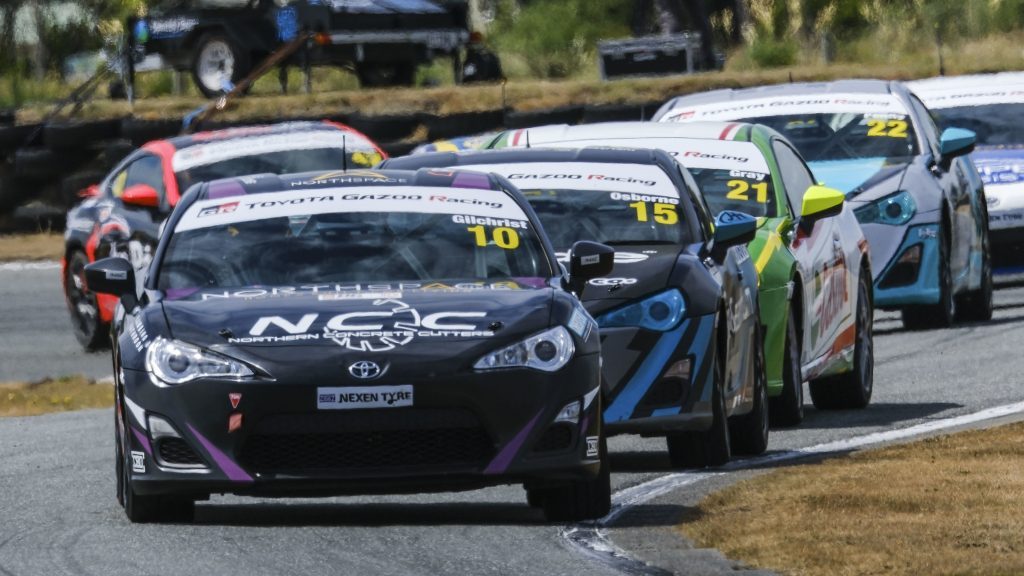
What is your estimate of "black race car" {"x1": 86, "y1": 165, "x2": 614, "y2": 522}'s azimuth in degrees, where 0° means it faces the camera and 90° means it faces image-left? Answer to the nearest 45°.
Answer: approximately 0°

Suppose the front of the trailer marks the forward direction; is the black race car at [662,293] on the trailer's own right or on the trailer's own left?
on the trailer's own left

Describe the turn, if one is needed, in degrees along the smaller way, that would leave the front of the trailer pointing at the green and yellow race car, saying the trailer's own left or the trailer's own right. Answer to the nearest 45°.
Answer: approximately 90° to the trailer's own left

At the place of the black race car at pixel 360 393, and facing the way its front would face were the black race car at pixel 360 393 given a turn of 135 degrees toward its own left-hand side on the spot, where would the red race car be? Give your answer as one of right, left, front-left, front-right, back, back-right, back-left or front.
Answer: front-left

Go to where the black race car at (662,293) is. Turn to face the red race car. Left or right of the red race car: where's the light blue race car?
right

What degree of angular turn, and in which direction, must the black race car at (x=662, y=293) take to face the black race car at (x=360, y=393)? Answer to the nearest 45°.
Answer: approximately 45° to its right

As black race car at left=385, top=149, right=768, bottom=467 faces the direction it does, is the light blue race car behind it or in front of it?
behind

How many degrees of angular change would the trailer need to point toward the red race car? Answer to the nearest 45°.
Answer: approximately 90° to its left

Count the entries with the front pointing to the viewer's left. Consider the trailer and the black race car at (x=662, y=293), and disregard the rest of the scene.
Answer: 1

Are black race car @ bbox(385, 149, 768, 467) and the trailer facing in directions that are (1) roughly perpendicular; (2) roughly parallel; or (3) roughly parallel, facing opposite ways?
roughly perpendicular

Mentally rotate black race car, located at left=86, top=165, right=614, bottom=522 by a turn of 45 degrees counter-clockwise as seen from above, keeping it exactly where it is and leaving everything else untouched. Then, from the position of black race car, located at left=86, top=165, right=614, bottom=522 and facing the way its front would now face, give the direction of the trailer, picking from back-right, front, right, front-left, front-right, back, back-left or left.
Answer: back-left

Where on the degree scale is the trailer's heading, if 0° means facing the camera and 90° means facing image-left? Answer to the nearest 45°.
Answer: approximately 90°
